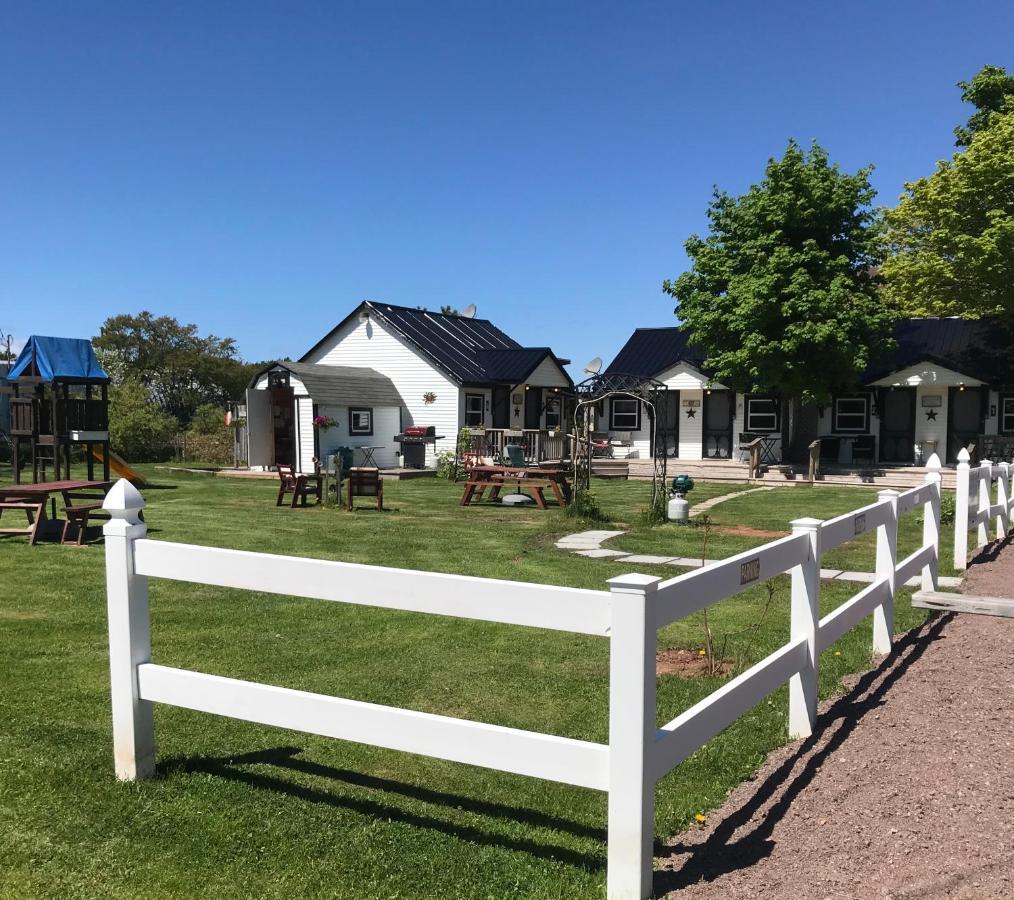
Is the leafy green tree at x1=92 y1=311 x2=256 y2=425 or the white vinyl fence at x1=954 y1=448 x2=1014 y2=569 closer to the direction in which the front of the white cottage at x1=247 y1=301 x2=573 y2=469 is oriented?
the white vinyl fence

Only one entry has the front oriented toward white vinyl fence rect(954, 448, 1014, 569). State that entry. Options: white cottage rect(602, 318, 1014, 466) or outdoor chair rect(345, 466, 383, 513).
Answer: the white cottage

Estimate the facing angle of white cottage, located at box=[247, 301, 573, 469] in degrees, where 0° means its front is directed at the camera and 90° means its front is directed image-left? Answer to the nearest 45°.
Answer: approximately 315°

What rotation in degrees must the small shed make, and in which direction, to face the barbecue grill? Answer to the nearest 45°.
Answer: approximately 135° to its left

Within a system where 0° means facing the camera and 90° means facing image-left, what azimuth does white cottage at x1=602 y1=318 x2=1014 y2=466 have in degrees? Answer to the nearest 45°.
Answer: approximately 0°

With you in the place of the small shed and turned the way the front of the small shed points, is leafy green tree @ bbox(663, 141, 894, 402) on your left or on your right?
on your left
